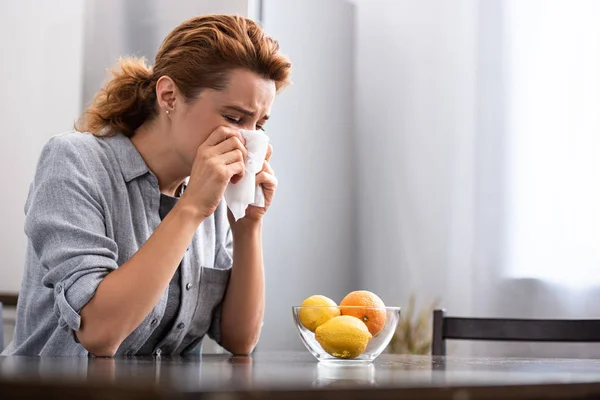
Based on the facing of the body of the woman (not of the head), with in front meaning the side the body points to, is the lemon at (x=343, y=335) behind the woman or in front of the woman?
in front

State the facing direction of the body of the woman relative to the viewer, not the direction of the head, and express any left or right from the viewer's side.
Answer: facing the viewer and to the right of the viewer

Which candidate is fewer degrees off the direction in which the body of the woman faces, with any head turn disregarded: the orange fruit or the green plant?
the orange fruit

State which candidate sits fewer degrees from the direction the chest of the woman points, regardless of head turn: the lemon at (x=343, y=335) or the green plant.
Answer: the lemon

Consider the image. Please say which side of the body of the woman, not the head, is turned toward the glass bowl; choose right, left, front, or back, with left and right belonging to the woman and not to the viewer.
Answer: front

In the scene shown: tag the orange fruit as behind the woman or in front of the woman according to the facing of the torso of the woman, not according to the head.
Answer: in front

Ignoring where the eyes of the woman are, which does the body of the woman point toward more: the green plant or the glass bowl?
the glass bowl
